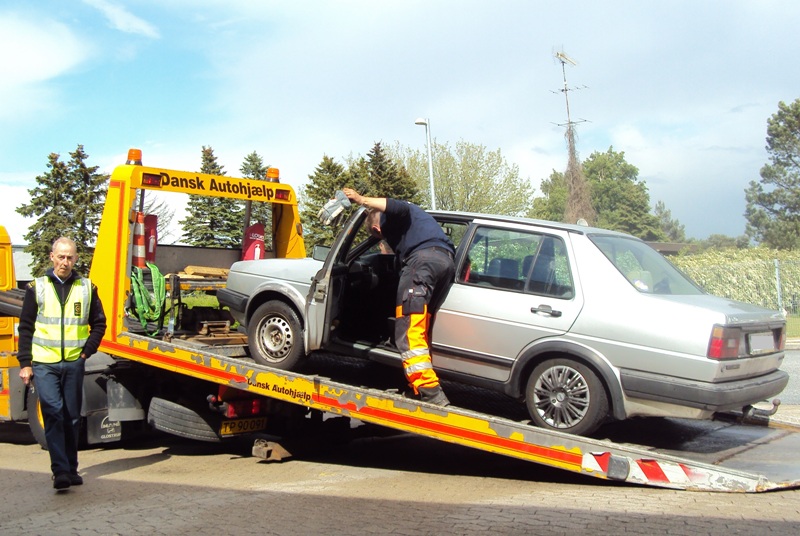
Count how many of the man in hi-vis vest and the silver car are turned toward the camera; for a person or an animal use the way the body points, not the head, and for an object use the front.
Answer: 1

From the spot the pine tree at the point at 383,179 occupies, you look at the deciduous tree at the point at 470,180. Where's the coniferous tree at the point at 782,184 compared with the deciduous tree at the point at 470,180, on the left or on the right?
right

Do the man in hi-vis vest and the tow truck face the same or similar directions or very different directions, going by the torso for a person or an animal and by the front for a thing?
very different directions

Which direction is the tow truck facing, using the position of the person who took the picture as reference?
facing away from the viewer and to the left of the viewer

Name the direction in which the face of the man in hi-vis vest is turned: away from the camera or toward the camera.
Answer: toward the camera

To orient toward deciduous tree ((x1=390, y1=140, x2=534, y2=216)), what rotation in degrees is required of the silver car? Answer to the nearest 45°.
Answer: approximately 45° to its right

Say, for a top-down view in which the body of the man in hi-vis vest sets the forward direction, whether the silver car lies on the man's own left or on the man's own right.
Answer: on the man's own left

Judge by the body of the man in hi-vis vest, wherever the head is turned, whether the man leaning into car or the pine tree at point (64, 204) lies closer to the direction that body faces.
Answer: the man leaning into car

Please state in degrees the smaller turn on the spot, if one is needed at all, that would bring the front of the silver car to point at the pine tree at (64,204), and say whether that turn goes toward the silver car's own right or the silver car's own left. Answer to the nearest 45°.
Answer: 0° — it already faces it

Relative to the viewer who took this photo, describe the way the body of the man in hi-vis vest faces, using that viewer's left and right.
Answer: facing the viewer

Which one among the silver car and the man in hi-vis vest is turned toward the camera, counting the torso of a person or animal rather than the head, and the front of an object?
the man in hi-vis vest

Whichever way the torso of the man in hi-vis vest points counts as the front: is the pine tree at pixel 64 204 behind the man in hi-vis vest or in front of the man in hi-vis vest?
behind

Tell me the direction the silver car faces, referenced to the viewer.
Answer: facing away from the viewer and to the left of the viewer

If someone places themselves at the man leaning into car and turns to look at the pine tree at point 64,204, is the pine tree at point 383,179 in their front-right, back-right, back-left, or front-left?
front-right

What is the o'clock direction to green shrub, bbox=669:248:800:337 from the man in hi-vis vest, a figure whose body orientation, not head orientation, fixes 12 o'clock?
The green shrub is roughly at 8 o'clock from the man in hi-vis vest.
